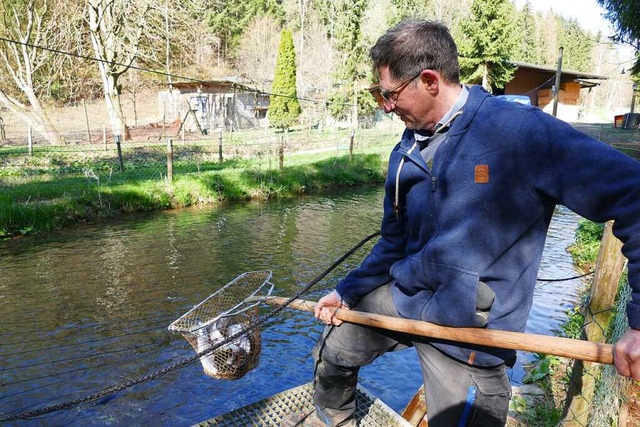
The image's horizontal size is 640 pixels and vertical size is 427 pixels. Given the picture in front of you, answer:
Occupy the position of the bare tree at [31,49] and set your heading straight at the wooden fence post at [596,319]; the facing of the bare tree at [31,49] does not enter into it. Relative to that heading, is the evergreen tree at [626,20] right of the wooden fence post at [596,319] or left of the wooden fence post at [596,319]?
left

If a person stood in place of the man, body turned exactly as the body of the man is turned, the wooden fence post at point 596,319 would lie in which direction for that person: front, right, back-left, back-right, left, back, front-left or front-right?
back

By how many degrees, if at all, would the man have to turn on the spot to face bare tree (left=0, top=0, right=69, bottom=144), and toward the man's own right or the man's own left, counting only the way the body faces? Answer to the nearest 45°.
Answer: approximately 90° to the man's own right

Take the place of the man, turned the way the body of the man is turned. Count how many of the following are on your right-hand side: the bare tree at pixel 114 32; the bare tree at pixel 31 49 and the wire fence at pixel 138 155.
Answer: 3

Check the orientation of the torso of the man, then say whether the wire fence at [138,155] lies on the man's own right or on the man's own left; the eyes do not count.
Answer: on the man's own right

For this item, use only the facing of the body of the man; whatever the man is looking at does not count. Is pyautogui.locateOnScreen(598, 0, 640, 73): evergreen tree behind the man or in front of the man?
behind

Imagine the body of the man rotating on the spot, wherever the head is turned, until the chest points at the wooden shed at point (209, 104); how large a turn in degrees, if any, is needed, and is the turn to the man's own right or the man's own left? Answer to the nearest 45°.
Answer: approximately 90° to the man's own right

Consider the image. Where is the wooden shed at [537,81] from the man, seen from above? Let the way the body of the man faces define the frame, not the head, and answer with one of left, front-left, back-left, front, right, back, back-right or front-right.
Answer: back-right

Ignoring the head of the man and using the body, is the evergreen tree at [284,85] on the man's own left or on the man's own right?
on the man's own right

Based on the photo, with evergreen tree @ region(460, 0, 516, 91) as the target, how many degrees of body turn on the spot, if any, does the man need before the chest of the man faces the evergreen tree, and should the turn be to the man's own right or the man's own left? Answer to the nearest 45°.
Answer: approximately 135° to the man's own right

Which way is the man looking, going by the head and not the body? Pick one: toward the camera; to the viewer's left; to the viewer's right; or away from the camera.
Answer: to the viewer's left

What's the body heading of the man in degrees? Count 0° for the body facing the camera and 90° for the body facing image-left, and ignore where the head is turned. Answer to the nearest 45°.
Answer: approximately 45°
